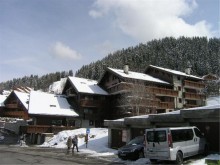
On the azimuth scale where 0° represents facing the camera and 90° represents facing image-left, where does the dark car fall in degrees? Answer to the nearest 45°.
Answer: approximately 45°

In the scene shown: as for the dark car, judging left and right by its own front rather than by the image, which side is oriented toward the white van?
left
